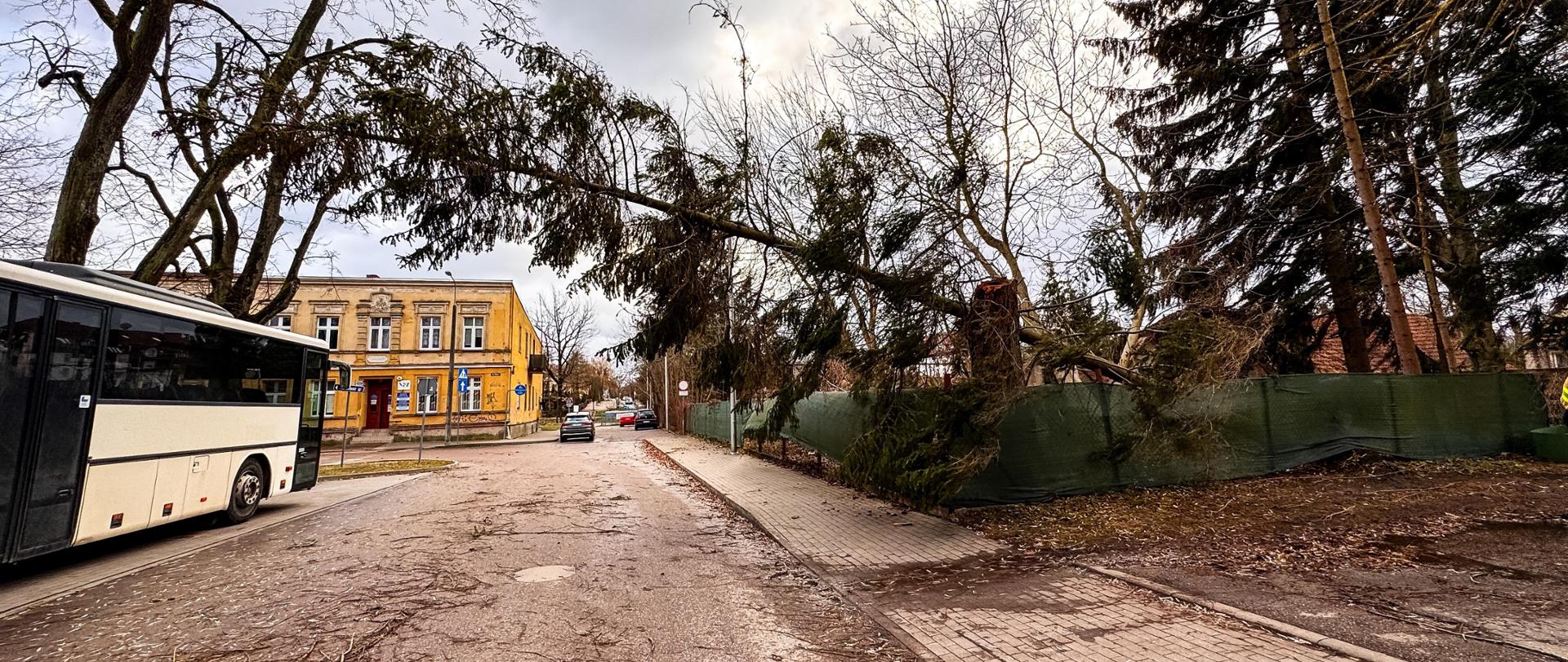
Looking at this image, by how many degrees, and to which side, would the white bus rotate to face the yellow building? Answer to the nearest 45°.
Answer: approximately 45° to its left

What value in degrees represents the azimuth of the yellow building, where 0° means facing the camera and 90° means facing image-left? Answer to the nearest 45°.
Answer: approximately 0°

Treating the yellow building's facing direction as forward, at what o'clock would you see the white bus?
The white bus is roughly at 12 o'clock from the yellow building.

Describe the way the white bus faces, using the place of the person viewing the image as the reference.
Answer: facing away from the viewer and to the right of the viewer

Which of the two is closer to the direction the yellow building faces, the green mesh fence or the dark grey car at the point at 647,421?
the green mesh fence

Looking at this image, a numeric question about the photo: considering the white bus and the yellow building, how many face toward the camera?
1
